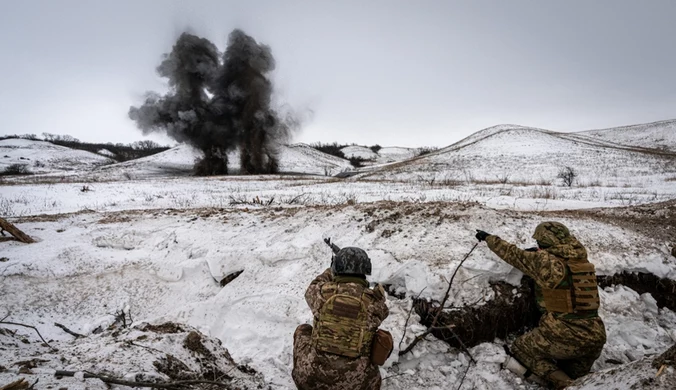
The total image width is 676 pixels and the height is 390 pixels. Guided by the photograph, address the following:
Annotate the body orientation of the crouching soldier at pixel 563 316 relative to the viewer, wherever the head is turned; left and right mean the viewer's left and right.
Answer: facing away from the viewer and to the left of the viewer

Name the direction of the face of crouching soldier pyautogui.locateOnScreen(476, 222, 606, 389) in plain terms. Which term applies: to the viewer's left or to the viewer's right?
to the viewer's left

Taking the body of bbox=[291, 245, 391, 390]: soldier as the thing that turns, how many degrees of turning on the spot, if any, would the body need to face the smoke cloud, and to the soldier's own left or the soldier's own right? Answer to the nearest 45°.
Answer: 0° — they already face it

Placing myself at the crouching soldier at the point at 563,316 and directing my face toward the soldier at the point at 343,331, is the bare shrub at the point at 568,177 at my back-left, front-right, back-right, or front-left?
back-right

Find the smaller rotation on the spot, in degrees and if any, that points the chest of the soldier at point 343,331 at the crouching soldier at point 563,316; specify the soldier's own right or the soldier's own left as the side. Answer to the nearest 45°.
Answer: approximately 90° to the soldier's own right

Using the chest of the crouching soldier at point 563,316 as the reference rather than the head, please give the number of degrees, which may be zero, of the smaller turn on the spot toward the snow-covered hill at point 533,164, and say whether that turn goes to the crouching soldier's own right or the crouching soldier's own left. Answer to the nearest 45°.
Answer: approximately 45° to the crouching soldier's own right

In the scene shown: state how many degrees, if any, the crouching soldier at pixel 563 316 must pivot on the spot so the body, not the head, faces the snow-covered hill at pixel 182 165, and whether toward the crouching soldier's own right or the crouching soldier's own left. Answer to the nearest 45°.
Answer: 0° — they already face it

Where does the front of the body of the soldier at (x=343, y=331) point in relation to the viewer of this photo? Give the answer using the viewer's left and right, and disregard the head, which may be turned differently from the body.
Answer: facing away from the viewer

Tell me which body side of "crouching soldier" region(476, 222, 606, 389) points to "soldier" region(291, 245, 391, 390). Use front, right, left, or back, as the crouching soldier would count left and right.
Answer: left

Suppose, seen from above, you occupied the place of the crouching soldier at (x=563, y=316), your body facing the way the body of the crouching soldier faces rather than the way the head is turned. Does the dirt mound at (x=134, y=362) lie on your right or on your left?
on your left
